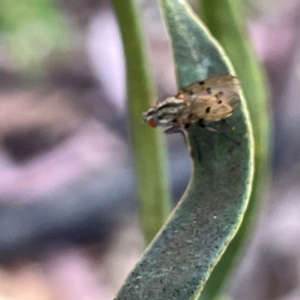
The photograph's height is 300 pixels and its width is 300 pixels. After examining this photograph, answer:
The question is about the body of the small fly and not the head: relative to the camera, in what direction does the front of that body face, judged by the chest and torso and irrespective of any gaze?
to the viewer's left
